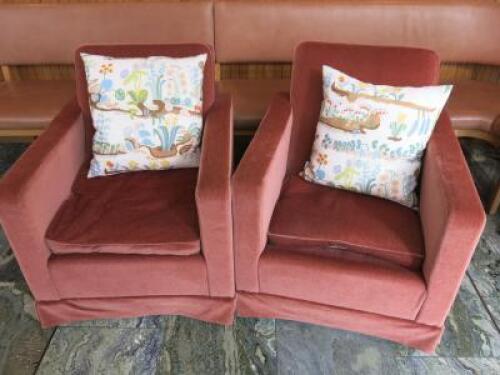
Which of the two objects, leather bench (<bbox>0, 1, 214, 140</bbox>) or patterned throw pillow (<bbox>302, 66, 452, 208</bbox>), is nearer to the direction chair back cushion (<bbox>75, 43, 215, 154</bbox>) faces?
the patterned throw pillow

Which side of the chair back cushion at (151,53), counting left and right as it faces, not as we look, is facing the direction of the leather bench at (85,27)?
back

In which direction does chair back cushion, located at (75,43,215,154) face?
toward the camera

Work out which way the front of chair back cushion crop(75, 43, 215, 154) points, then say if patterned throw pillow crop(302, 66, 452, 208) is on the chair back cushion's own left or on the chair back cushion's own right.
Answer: on the chair back cushion's own left

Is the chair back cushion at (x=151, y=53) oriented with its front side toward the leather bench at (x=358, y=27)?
no

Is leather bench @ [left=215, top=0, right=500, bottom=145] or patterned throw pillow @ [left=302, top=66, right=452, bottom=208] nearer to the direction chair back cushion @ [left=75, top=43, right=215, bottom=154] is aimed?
the patterned throw pillow

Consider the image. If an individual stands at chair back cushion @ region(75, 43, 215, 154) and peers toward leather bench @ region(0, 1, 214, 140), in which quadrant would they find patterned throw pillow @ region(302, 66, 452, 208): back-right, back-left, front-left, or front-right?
back-right

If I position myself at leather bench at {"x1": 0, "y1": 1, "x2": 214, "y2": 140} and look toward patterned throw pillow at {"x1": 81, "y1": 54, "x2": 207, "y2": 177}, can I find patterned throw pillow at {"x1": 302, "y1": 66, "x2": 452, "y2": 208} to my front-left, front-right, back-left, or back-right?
front-left
